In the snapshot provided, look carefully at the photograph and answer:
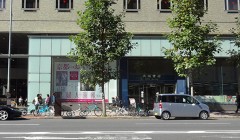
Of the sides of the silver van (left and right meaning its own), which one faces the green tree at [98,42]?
back

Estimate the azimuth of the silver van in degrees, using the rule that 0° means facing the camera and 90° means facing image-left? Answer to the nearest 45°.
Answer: approximately 270°

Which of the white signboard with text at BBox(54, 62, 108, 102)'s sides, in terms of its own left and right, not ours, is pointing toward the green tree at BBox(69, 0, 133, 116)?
front

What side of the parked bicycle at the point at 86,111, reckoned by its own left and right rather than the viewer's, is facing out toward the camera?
left

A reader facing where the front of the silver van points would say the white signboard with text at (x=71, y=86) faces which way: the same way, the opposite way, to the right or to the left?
to the right

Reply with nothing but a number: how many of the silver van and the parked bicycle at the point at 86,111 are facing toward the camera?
0

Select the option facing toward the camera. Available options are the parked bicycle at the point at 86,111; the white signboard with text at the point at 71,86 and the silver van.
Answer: the white signboard with text

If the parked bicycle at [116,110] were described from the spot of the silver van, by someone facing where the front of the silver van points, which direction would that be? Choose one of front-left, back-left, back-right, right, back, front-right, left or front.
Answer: back-left

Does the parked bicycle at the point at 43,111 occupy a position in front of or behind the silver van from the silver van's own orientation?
behind

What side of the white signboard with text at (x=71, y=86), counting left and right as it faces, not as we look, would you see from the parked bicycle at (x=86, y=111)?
front

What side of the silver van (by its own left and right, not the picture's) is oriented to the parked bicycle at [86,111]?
back

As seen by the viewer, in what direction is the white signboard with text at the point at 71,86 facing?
toward the camera
